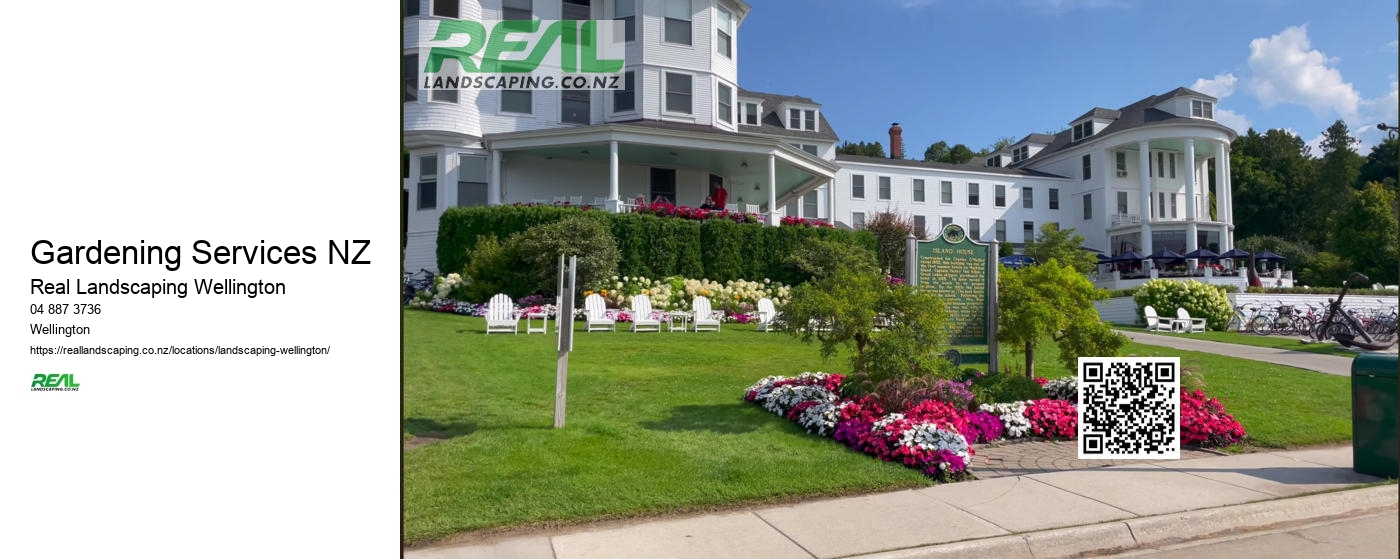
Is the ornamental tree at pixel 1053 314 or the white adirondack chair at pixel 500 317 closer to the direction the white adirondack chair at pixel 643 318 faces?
the ornamental tree

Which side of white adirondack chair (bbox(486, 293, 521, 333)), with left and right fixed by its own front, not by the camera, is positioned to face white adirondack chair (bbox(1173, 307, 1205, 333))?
left

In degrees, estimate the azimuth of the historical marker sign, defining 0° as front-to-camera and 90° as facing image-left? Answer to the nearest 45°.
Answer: approximately 0°

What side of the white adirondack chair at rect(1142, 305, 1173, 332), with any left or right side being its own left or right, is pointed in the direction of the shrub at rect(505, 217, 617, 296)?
right

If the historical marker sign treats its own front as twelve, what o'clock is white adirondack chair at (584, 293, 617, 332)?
The white adirondack chair is roughly at 4 o'clock from the historical marker sign.

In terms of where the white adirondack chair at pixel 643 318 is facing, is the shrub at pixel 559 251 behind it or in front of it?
behind

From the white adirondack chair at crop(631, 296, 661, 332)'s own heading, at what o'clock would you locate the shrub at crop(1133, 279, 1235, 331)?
The shrub is roughly at 10 o'clock from the white adirondack chair.

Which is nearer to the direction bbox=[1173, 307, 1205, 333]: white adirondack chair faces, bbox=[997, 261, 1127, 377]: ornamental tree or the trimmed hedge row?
the ornamental tree

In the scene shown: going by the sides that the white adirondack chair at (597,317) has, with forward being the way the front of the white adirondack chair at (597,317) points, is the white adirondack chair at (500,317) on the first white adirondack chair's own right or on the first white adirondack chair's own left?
on the first white adirondack chair's own right

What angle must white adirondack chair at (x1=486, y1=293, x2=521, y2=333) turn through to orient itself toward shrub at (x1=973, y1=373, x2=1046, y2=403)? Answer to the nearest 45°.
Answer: approximately 45° to its left

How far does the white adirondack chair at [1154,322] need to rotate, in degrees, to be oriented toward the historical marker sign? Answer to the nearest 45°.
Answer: approximately 45° to its right

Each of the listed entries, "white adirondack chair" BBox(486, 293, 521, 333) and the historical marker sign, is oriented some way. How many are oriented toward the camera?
2

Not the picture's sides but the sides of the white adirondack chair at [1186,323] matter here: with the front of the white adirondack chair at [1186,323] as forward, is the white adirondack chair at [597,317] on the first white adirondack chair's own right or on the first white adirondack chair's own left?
on the first white adirondack chair's own right

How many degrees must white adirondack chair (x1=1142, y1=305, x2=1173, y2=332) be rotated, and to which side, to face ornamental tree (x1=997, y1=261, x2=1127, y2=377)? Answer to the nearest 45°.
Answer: approximately 45° to its right
